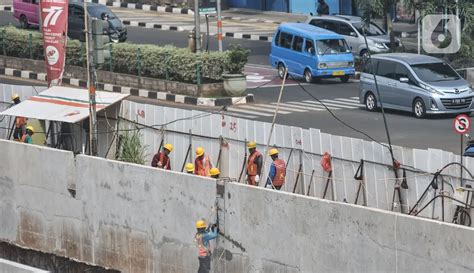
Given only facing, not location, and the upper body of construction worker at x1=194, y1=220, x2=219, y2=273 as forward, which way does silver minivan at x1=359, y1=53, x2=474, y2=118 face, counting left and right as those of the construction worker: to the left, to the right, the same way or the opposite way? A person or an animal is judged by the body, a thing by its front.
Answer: to the right

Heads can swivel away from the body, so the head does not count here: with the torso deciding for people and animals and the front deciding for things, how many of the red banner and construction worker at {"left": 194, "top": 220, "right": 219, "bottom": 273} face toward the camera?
1

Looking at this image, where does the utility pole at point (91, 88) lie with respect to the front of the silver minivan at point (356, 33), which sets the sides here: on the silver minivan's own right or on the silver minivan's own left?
on the silver minivan's own right

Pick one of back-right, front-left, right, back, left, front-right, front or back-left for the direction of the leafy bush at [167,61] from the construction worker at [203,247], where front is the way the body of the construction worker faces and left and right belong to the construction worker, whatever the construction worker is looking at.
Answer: front-left

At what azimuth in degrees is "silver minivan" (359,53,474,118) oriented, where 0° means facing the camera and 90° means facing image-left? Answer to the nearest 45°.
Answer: approximately 315°

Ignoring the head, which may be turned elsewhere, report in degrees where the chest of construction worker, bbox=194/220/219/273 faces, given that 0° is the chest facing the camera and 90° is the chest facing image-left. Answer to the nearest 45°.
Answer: approximately 225°

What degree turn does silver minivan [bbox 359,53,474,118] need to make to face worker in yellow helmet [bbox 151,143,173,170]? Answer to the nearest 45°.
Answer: approximately 90° to its right

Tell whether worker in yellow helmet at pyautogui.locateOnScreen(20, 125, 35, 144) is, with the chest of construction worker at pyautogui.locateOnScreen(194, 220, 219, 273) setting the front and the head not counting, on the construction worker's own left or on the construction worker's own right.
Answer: on the construction worker's own left

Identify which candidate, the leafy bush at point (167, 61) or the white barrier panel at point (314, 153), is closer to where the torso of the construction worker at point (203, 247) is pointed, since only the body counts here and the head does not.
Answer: the white barrier panel

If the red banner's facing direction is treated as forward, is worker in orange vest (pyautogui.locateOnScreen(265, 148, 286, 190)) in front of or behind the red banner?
in front

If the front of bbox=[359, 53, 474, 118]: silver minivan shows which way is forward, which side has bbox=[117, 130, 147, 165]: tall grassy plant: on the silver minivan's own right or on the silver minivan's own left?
on the silver minivan's own right
